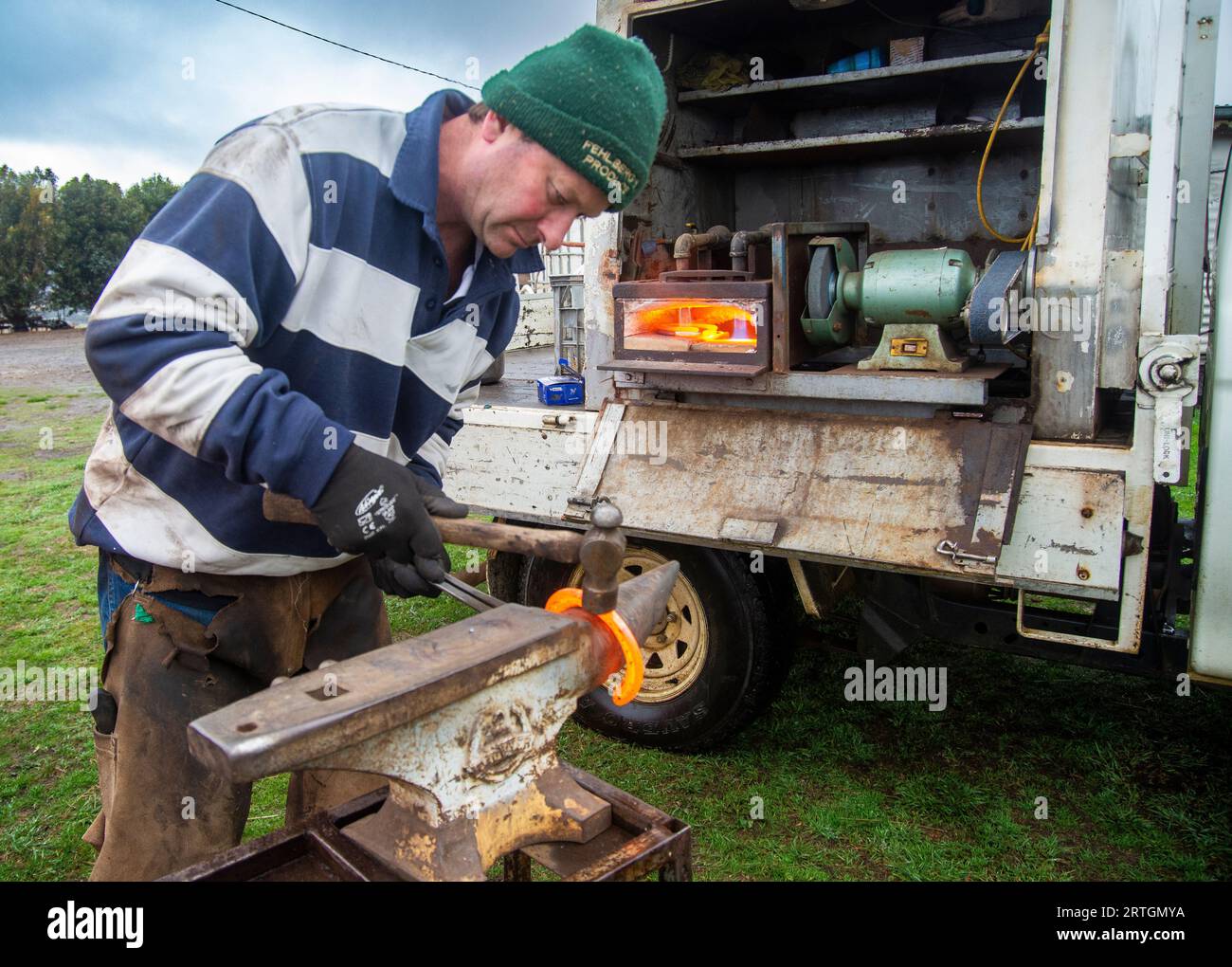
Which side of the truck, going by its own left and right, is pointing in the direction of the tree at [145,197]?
back

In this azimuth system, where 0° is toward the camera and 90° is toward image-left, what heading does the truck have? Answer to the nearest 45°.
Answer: approximately 315°

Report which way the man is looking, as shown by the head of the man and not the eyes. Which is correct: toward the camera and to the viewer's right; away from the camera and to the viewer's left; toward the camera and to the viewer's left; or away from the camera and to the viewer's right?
toward the camera and to the viewer's right

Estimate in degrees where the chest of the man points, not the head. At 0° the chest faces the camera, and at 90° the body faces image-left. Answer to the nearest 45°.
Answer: approximately 315°

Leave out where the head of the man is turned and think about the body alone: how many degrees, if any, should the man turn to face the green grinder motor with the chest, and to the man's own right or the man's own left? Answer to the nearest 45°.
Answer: approximately 90° to the man's own left

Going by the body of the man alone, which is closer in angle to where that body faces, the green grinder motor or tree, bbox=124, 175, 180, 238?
the green grinder motor

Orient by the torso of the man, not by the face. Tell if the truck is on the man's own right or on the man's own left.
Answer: on the man's own left

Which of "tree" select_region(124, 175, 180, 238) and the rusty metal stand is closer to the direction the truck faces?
the rusty metal stand

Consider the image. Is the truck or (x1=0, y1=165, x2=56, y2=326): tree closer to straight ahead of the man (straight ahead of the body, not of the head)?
the truck

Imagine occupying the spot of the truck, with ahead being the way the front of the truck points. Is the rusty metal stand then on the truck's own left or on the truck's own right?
on the truck's own right

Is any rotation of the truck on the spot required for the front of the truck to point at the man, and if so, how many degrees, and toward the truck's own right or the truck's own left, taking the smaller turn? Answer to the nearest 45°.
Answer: approximately 90° to the truck's own right
